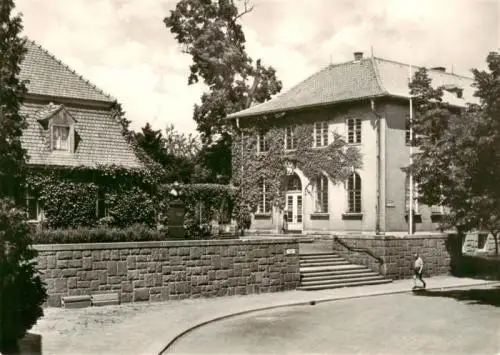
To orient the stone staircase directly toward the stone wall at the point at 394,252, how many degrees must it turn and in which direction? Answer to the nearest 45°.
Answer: approximately 135° to its left

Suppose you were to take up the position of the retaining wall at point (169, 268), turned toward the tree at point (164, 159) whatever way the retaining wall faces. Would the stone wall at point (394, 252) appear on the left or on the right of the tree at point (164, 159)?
right

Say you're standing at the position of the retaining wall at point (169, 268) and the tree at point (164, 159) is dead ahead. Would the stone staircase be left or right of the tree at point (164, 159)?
right

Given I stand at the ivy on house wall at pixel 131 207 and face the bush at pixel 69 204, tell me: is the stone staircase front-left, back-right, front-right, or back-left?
back-left

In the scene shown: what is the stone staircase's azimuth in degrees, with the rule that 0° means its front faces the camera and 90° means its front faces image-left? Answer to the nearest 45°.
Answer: approximately 0°

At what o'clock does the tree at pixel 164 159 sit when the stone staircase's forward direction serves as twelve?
The tree is roughly at 5 o'clock from the stone staircase.

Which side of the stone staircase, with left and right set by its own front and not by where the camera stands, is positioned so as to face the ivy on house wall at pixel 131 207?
right

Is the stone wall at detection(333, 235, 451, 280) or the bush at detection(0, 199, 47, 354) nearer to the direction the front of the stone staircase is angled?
the bush

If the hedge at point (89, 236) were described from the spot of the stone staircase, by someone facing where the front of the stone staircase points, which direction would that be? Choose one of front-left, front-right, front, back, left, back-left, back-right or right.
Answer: front-right

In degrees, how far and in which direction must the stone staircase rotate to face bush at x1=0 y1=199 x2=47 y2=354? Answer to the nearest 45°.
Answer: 0° — it already faces it
